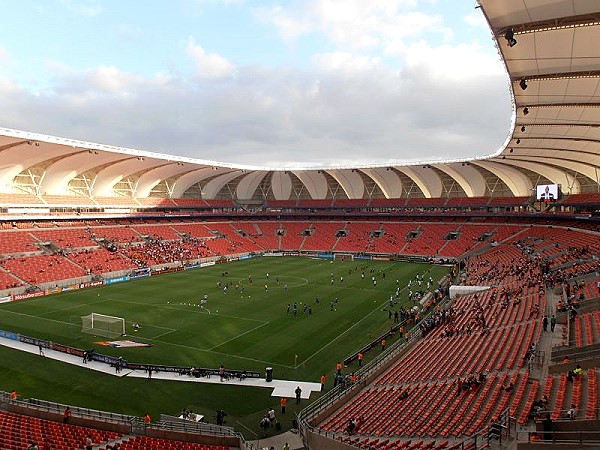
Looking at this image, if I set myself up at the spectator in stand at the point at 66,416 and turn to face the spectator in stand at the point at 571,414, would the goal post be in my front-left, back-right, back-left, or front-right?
back-left

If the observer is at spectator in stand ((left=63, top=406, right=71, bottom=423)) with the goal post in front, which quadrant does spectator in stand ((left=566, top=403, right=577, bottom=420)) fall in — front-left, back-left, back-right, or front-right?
back-right

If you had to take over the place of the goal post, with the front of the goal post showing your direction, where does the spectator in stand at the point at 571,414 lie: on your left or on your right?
on your right

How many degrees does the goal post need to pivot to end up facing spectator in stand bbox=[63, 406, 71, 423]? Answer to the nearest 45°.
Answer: approximately 135° to its right

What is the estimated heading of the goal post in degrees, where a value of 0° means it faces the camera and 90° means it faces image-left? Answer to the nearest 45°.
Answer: approximately 225°
